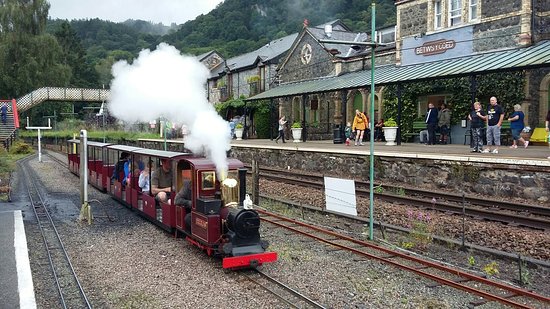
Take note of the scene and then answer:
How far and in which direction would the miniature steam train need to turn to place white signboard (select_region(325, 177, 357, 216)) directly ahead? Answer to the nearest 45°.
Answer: approximately 90° to its left

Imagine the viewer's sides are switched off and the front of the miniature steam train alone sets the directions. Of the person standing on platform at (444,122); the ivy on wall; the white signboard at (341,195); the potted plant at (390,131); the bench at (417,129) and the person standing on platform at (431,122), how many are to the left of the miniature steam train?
6

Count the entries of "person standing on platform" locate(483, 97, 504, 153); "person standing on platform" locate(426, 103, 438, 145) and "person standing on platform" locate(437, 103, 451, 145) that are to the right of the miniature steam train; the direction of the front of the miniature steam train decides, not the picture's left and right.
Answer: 0

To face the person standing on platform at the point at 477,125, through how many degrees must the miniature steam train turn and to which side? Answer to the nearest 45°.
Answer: approximately 90° to its left

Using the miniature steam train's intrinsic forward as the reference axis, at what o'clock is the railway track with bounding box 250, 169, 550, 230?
The railway track is roughly at 10 o'clock from the miniature steam train.

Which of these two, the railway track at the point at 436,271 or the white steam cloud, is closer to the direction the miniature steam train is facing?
the railway track

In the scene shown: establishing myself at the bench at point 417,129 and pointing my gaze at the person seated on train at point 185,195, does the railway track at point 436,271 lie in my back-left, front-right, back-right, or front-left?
front-left

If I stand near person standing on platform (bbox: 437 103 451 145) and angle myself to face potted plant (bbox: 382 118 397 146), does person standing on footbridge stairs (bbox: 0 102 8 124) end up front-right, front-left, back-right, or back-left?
front-right

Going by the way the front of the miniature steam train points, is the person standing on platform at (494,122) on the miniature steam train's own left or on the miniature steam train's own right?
on the miniature steam train's own left

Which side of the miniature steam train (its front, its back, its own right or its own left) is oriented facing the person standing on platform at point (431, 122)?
left

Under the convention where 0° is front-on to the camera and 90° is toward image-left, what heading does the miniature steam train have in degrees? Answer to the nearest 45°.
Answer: approximately 315°

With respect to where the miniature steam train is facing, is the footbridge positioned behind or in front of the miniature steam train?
behind

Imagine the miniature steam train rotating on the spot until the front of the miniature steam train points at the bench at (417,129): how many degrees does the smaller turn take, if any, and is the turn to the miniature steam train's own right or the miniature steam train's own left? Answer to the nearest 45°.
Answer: approximately 90° to the miniature steam train's own left

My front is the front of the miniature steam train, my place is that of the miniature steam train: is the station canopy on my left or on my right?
on my left

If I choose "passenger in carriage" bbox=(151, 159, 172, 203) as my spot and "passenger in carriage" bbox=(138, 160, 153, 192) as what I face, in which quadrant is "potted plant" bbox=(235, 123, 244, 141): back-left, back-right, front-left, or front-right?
front-right
